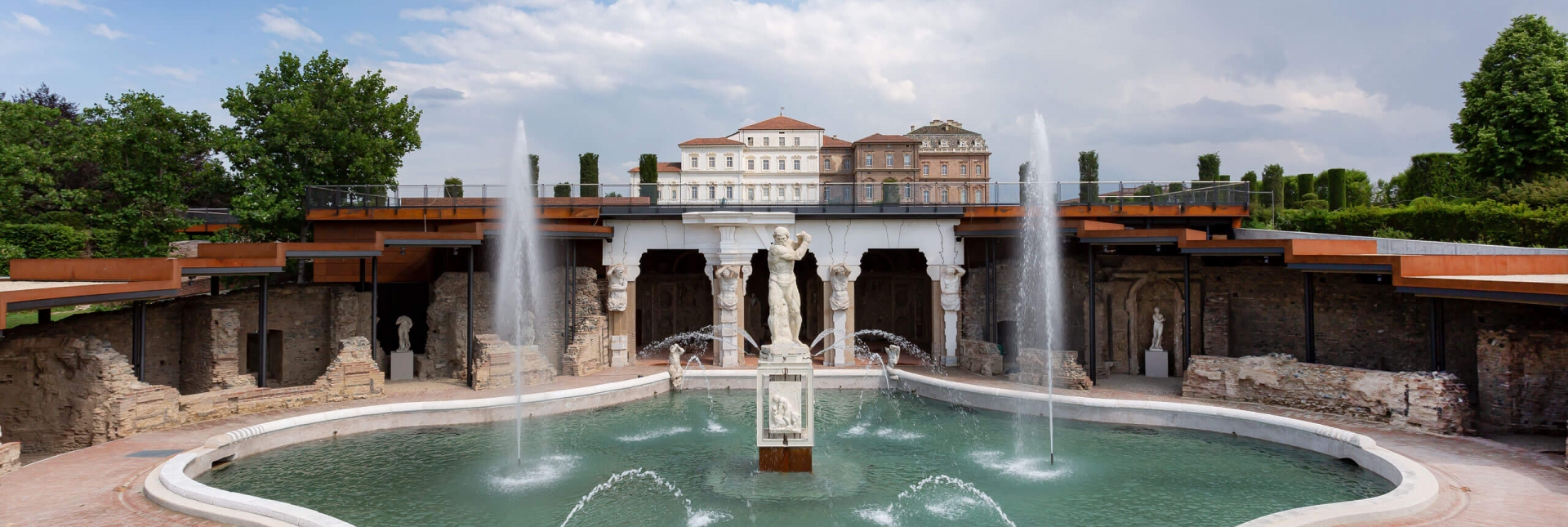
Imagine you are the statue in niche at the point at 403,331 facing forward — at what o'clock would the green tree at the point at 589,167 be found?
The green tree is roughly at 7 o'clock from the statue in niche.

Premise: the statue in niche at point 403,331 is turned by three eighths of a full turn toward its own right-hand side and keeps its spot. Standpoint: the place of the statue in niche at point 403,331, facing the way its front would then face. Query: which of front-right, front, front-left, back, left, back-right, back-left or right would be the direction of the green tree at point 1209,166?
back-right

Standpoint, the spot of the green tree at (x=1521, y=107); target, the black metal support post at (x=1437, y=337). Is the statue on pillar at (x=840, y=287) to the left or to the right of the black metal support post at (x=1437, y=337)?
right

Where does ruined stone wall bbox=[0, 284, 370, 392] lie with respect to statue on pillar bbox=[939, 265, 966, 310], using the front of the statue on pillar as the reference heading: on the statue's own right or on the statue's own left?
on the statue's own right

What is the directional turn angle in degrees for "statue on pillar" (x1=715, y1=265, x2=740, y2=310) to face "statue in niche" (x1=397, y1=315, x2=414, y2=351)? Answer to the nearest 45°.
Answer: approximately 90° to its right

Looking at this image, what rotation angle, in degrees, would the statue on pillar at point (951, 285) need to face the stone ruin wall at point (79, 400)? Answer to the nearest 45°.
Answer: approximately 45° to its right

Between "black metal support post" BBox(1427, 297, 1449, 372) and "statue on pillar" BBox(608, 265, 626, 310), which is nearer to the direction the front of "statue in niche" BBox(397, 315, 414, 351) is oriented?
the black metal support post

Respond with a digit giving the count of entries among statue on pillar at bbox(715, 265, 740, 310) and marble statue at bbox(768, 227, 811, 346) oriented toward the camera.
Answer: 2

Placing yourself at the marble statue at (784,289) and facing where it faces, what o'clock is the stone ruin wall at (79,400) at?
The stone ruin wall is roughly at 3 o'clock from the marble statue.

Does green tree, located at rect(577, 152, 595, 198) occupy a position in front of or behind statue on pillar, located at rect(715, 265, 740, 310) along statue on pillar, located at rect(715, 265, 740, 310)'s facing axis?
behind
